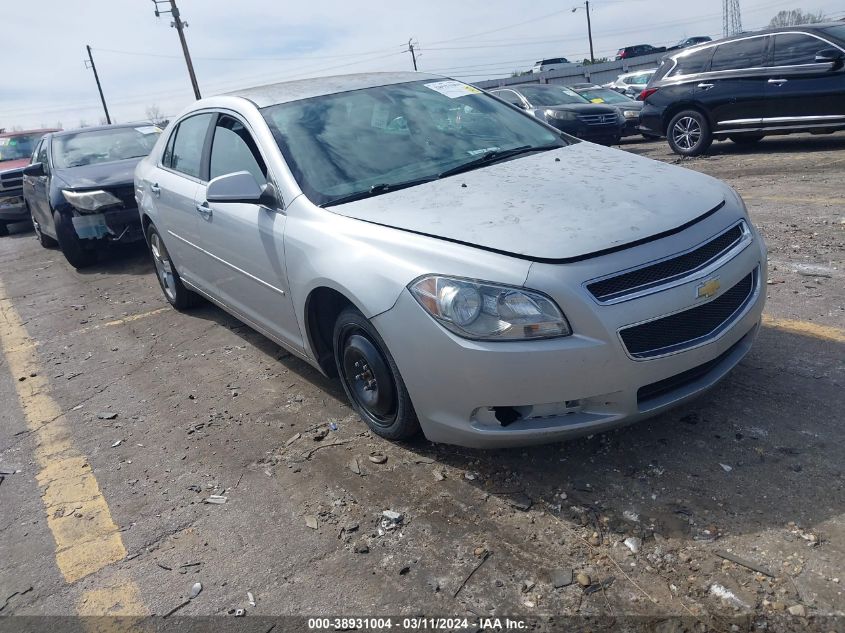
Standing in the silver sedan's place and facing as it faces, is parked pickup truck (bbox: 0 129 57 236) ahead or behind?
behind

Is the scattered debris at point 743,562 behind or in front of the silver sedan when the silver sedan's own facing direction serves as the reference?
in front

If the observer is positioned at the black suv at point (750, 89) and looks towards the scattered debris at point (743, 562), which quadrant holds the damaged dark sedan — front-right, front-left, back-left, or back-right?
front-right

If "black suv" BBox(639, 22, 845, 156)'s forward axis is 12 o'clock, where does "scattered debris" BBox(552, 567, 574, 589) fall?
The scattered debris is roughly at 3 o'clock from the black suv.

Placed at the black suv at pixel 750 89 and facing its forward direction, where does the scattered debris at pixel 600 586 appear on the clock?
The scattered debris is roughly at 3 o'clock from the black suv.

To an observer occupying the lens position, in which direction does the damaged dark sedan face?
facing the viewer and to the right of the viewer

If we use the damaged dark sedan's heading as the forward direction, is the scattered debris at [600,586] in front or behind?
in front

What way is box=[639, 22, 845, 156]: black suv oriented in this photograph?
to the viewer's right

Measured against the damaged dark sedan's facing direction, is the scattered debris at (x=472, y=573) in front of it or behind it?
in front

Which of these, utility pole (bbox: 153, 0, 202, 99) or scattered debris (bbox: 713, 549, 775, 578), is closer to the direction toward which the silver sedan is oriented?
the scattered debris

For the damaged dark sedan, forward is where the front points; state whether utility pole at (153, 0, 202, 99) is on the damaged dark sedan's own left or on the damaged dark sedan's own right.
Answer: on the damaged dark sedan's own left

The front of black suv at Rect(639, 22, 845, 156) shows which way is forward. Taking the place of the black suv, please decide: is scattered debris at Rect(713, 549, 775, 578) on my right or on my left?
on my right

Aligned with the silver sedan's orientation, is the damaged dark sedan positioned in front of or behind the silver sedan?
behind

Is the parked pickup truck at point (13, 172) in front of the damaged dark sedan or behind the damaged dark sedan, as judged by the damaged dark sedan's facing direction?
behind

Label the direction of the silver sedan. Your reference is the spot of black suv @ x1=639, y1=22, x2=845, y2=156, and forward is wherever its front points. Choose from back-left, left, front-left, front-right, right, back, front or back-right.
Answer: right

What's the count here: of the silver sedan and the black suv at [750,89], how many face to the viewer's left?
0

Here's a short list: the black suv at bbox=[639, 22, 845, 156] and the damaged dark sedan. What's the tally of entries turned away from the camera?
0
